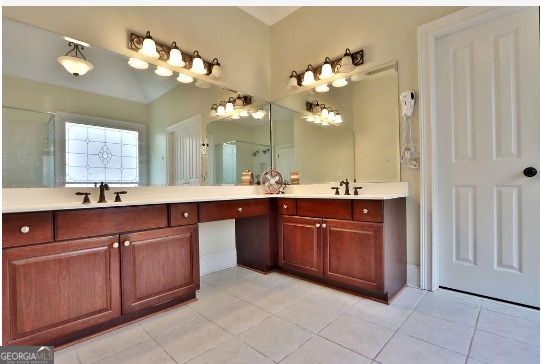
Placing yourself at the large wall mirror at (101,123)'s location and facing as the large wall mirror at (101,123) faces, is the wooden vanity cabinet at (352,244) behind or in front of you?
in front

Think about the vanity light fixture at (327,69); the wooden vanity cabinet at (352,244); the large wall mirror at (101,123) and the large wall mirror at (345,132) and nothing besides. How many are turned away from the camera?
0

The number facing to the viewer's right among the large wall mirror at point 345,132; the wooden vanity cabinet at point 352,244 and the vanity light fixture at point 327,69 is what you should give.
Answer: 0

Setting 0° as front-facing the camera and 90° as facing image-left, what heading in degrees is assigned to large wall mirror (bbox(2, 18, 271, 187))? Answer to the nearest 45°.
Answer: approximately 315°

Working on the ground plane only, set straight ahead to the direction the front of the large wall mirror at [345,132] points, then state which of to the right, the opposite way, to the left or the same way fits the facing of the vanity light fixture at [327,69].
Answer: the same way

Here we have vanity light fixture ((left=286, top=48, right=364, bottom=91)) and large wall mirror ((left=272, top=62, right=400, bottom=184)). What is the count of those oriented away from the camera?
0

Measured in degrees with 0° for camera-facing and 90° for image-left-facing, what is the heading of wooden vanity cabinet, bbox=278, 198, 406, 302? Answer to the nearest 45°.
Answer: approximately 45°

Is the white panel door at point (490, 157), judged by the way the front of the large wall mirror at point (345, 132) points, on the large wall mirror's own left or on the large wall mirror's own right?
on the large wall mirror's own left

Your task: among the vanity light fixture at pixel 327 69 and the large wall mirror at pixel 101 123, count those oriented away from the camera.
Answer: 0

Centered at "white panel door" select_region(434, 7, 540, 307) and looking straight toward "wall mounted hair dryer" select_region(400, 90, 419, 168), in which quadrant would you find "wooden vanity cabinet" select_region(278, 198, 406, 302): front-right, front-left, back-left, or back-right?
front-left

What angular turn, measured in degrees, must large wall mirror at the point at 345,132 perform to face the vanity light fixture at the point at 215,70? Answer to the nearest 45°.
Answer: approximately 45° to its right

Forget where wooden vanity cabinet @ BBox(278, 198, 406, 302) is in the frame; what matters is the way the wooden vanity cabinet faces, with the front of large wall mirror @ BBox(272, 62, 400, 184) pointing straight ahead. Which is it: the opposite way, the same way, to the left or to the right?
the same way
